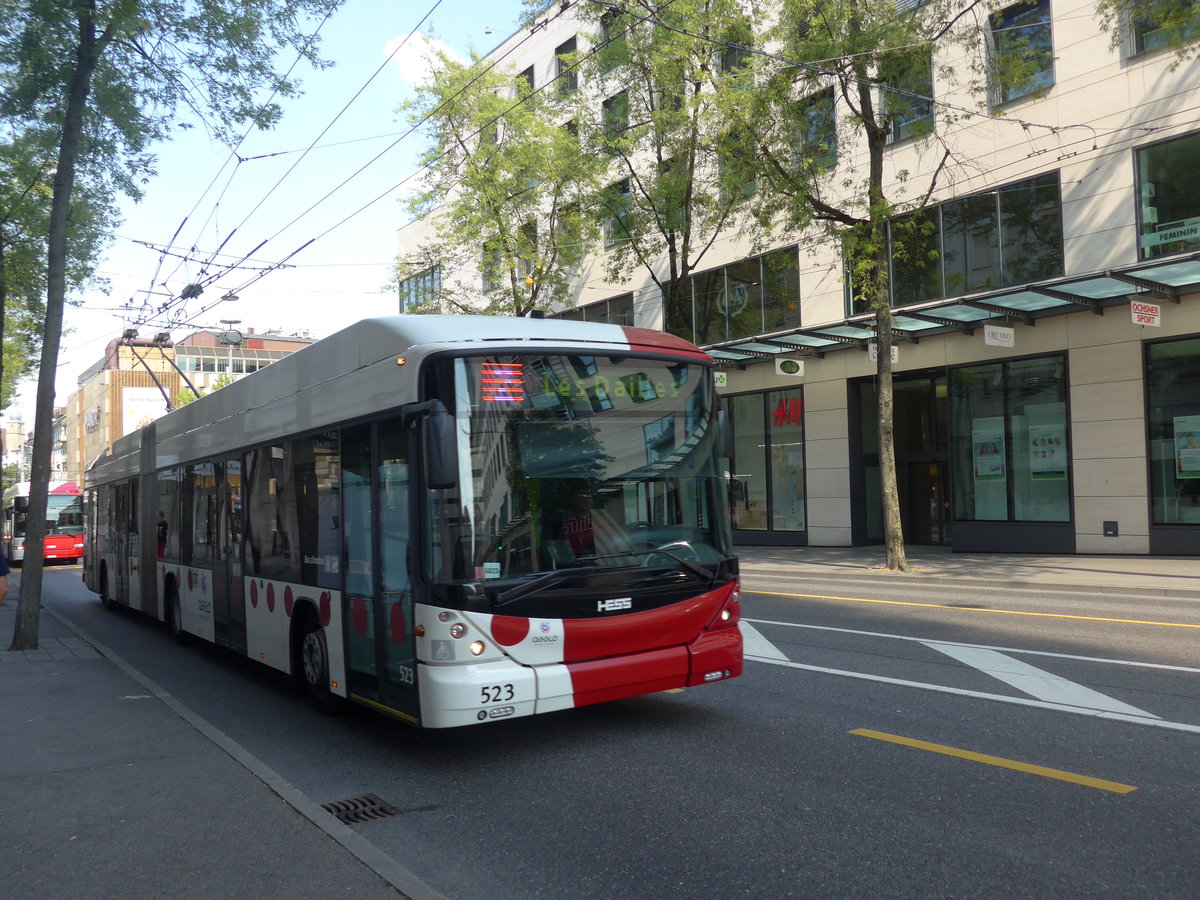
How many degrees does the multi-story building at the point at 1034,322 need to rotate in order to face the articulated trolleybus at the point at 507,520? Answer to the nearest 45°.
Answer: approximately 45° to its left

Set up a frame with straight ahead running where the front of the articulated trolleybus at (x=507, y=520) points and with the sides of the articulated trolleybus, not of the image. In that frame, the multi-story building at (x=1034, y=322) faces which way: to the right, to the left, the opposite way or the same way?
to the right

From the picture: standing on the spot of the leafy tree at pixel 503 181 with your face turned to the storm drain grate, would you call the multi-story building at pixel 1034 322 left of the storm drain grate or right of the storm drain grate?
left

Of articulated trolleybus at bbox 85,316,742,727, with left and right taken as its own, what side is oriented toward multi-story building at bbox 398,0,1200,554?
left

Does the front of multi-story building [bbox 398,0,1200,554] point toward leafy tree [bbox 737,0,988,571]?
yes

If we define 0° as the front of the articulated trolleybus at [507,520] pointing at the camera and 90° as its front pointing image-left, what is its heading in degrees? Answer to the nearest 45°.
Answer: approximately 315°

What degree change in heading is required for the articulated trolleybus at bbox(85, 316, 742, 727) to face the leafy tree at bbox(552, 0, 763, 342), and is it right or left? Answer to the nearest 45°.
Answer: approximately 135° to its left

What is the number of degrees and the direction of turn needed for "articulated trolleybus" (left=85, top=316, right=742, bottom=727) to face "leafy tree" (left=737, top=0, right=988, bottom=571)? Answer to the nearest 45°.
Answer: approximately 90° to its left

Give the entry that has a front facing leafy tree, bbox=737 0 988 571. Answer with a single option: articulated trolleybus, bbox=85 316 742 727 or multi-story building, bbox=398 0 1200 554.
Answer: the multi-story building

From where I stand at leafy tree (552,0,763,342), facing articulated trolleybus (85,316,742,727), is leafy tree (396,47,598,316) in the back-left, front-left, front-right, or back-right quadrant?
back-right

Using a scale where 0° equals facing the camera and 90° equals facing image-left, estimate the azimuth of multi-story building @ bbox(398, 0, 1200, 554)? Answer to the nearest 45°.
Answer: approximately 45°

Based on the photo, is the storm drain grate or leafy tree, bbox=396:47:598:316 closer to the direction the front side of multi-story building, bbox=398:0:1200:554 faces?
the storm drain grate
